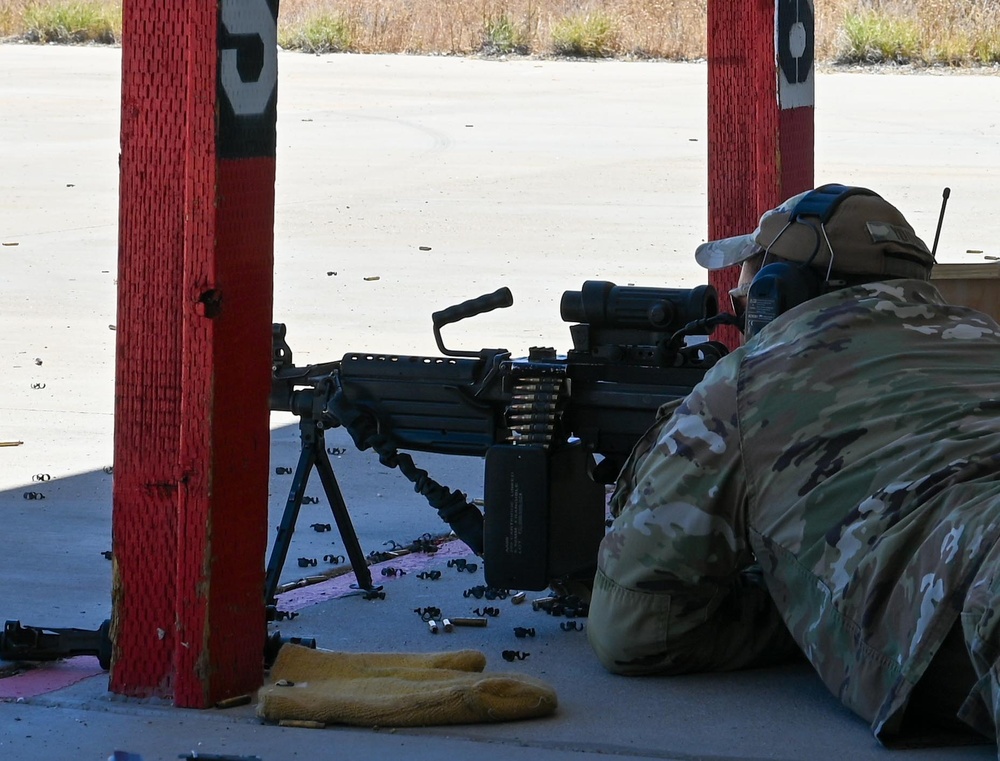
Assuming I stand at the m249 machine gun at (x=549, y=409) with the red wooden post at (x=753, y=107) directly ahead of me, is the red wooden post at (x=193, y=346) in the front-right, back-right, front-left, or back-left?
back-left

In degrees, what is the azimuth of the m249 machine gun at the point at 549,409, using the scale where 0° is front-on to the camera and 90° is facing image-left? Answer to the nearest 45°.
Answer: approximately 90°
